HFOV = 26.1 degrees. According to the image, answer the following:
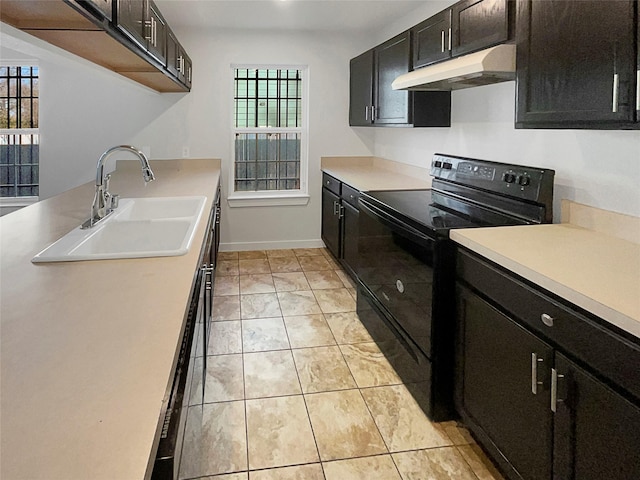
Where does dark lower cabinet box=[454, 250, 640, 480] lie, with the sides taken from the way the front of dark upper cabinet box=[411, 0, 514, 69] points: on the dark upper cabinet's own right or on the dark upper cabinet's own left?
on the dark upper cabinet's own left

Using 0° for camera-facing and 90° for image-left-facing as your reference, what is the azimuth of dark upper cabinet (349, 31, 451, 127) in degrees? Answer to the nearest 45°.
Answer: approximately 45°

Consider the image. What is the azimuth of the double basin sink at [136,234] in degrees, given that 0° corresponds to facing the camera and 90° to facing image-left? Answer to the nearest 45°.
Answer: approximately 270°

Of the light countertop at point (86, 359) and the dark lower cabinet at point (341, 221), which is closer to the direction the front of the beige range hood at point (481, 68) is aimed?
the light countertop

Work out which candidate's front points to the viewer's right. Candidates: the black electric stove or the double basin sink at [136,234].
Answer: the double basin sink

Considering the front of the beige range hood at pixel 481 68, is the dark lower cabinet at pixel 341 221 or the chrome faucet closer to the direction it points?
the chrome faucet

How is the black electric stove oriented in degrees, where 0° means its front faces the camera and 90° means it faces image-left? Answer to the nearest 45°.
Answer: approximately 45°

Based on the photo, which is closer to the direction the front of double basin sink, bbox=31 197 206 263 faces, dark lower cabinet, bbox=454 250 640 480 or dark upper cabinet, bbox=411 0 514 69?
the dark upper cabinet
